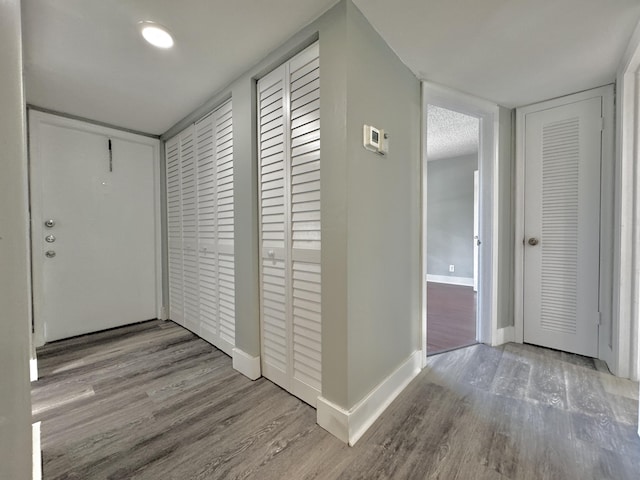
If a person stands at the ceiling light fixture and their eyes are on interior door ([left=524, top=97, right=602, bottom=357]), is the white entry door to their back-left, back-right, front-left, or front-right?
back-left

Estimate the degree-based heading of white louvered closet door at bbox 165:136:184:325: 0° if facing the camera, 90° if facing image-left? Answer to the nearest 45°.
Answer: approximately 45°

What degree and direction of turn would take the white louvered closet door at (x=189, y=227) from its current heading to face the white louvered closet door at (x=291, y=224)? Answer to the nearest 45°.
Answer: approximately 45° to its left

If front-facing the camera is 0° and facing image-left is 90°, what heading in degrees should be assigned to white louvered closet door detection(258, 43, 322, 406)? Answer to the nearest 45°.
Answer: approximately 45°

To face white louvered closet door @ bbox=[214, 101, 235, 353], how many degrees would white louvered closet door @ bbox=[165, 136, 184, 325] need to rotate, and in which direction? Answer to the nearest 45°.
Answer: approximately 45° to its left

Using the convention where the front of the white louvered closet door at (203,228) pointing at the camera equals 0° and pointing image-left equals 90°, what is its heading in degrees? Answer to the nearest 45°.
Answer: approximately 45°

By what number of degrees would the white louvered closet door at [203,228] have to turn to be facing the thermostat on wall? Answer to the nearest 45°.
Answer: approximately 90° to its left

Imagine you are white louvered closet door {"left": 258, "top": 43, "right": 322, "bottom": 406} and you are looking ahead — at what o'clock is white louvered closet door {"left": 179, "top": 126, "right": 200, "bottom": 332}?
white louvered closet door {"left": 179, "top": 126, "right": 200, "bottom": 332} is roughly at 3 o'clock from white louvered closet door {"left": 258, "top": 43, "right": 322, "bottom": 406}.

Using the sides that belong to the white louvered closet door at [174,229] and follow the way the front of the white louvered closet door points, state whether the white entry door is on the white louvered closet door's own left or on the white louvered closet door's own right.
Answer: on the white louvered closet door's own right
